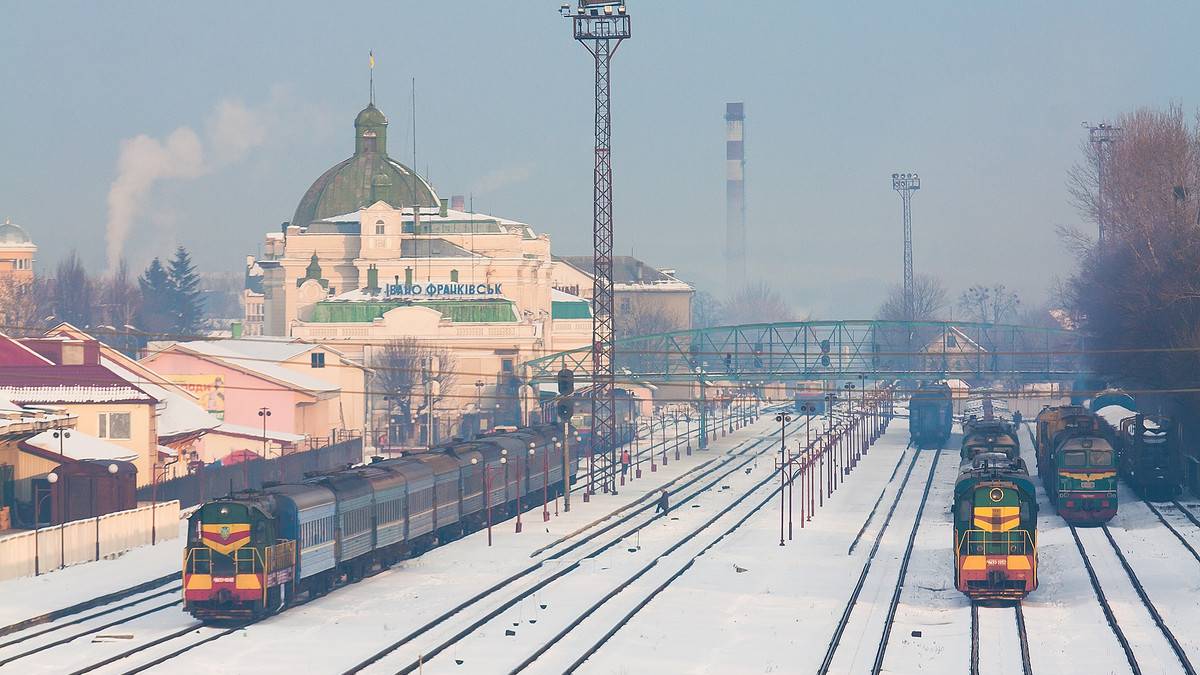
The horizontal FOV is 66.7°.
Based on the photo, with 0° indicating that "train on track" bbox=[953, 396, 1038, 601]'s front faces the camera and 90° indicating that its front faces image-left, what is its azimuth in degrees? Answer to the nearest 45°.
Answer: approximately 0°

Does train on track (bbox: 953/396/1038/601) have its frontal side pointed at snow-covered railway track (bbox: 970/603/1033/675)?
yes

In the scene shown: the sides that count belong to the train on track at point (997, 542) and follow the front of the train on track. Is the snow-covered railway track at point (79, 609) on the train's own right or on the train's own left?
on the train's own right

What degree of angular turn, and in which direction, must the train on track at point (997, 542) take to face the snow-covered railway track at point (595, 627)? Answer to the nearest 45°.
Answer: approximately 45° to its right
